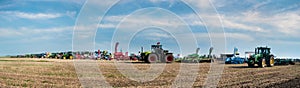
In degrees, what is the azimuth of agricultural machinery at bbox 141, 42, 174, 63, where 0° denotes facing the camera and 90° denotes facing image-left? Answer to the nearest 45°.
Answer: approximately 90°

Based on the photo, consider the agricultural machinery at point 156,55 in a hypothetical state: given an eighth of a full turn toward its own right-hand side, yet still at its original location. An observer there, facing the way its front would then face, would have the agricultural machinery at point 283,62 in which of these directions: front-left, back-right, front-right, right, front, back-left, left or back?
back-right
